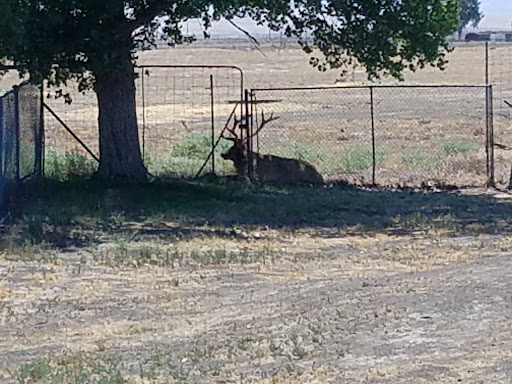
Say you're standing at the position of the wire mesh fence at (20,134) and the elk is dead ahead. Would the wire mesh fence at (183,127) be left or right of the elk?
left

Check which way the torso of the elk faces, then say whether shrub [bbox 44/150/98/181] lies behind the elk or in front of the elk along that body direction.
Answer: in front

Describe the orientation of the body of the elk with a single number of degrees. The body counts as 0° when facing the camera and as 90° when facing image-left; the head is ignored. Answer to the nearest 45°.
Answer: approximately 90°

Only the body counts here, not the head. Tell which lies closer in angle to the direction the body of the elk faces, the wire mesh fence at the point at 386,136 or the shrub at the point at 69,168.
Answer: the shrub

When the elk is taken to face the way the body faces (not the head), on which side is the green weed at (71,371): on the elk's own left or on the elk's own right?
on the elk's own left

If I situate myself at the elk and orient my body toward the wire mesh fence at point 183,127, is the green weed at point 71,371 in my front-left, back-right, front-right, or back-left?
back-left
